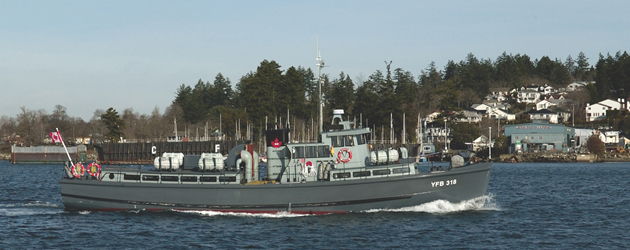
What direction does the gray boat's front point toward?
to the viewer's right
